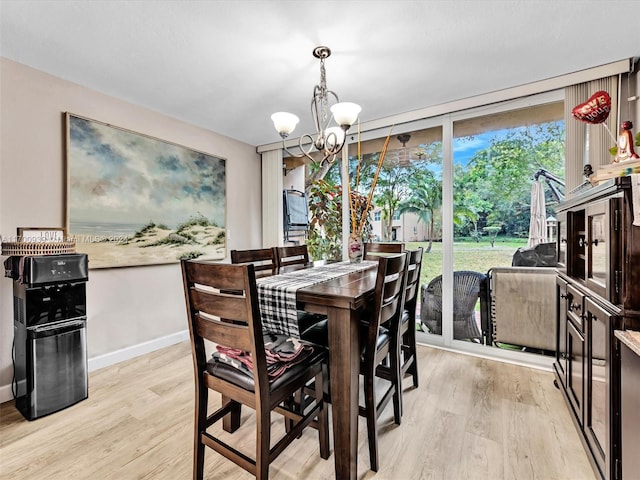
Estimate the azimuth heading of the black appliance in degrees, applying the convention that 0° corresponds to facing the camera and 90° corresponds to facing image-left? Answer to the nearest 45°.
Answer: approximately 315°

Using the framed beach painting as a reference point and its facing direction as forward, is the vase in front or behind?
in front

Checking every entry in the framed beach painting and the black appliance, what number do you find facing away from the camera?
0

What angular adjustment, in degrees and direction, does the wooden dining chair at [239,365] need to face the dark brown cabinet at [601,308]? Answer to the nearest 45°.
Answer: approximately 45° to its right

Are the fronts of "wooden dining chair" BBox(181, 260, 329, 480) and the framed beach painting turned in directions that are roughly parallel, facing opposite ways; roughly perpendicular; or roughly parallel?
roughly perpendicular

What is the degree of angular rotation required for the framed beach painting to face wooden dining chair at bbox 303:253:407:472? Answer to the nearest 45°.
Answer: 0° — it already faces it

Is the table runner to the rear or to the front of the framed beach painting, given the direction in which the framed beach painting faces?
to the front

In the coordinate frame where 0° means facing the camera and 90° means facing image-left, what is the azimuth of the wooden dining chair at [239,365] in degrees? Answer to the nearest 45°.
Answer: approximately 225°

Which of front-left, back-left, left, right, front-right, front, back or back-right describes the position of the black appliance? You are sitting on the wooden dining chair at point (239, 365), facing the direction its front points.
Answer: left

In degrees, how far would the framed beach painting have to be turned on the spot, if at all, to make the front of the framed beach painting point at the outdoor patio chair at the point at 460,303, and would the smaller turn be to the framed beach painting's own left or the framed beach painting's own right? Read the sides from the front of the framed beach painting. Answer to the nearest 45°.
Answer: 0° — it already faces it

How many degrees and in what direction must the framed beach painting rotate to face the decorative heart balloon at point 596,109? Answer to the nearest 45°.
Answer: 0° — it already faces it

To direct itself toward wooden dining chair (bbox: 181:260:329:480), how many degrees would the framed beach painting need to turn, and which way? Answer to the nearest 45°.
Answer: approximately 45° to its right
